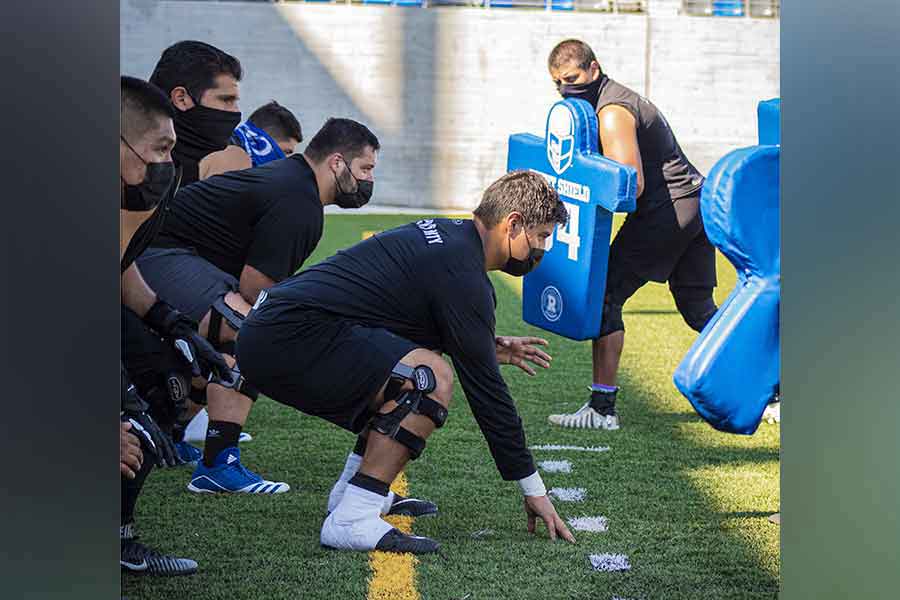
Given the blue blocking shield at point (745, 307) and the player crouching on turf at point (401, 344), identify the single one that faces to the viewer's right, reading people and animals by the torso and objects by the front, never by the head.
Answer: the player crouching on turf

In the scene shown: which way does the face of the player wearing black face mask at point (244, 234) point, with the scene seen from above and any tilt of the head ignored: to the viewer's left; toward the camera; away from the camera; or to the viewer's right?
to the viewer's right

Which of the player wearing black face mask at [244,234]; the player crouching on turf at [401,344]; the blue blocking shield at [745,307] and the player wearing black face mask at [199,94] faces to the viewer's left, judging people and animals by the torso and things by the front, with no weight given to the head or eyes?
the blue blocking shield

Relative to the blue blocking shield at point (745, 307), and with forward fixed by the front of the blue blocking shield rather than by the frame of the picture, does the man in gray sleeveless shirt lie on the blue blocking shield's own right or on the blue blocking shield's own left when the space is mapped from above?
on the blue blocking shield's own right

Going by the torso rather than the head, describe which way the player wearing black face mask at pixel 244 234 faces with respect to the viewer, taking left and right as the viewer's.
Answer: facing to the right of the viewer

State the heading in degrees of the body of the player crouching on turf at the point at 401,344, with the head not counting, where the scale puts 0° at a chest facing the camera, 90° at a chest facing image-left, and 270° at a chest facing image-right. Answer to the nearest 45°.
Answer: approximately 270°

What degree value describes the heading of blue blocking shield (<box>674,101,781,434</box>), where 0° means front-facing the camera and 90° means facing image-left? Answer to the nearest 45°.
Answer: approximately 90°

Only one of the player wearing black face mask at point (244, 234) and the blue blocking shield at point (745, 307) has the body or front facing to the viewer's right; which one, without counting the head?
the player wearing black face mask

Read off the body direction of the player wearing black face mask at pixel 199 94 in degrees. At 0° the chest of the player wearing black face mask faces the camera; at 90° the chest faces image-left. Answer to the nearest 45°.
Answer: approximately 270°

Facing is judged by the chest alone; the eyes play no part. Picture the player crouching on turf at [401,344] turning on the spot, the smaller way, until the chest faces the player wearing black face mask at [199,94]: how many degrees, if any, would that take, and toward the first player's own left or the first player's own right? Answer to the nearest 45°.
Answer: approximately 135° to the first player's own left

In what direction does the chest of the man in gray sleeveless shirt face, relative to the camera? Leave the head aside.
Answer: to the viewer's left

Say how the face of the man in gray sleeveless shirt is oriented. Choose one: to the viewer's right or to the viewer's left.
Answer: to the viewer's left

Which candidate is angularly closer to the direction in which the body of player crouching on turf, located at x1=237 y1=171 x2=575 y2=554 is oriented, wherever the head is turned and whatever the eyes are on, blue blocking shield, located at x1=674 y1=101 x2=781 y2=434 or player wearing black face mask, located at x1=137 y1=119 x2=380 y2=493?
the blue blocking shield
